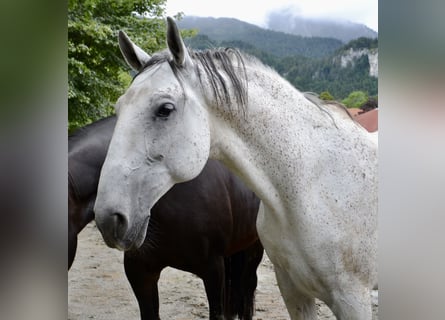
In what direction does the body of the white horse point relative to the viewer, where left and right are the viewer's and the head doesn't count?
facing the viewer and to the left of the viewer

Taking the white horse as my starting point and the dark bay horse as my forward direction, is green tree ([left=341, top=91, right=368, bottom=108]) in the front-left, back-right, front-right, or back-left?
front-right

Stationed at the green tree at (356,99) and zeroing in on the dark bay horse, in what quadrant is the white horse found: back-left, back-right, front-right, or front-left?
front-left

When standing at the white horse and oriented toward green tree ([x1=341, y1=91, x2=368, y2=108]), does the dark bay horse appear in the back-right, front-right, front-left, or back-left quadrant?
front-left

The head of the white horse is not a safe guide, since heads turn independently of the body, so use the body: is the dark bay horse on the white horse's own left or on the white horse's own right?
on the white horse's own right
